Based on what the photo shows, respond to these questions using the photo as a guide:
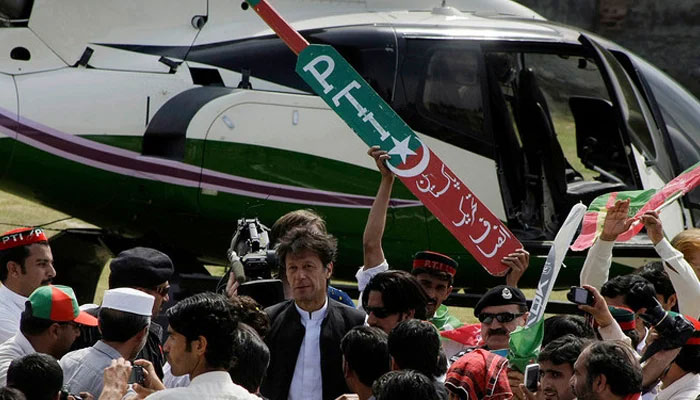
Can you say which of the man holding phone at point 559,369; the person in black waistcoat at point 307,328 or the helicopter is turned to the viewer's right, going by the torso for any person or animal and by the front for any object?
the helicopter

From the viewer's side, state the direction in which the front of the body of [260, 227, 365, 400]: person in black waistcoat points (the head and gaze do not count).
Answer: toward the camera

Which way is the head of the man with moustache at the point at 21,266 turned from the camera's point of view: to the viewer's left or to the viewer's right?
to the viewer's right

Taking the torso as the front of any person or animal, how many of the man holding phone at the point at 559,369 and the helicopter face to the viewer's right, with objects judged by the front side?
1

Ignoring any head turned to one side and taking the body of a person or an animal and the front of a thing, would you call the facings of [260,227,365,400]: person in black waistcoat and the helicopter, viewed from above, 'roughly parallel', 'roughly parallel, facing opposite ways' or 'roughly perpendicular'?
roughly perpendicular

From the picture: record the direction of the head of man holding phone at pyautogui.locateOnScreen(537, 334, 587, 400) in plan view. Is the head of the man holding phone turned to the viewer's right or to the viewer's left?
to the viewer's left
